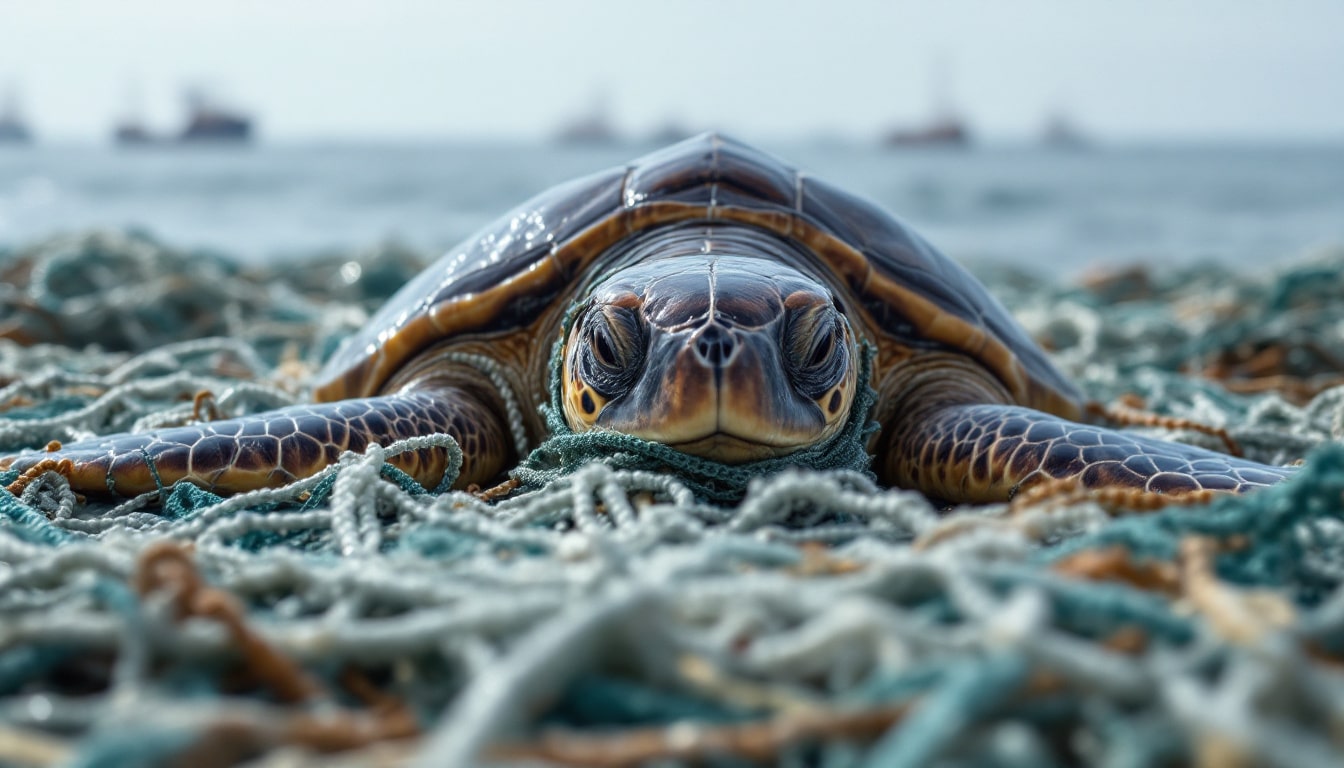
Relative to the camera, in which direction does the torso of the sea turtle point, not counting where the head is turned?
toward the camera
